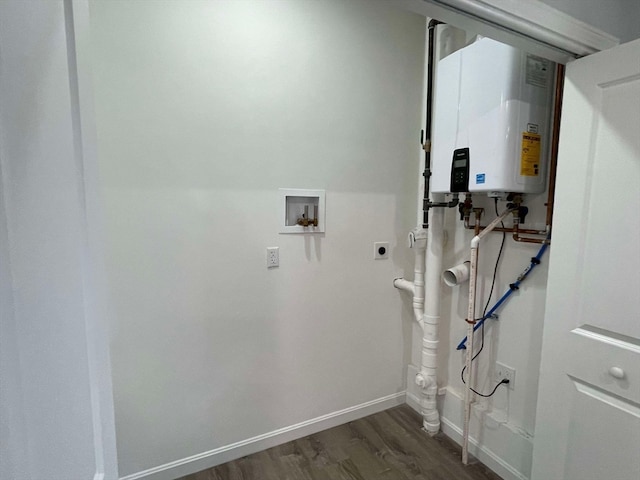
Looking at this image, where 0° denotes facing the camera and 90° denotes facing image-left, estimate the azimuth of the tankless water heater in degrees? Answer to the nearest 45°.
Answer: approximately 45°
